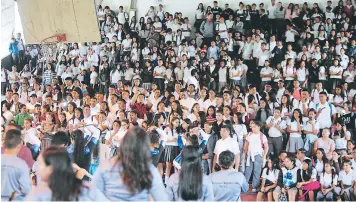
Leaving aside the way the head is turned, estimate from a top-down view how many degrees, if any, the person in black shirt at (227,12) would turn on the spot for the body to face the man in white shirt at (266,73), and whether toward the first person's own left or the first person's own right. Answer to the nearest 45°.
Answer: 0° — they already face them

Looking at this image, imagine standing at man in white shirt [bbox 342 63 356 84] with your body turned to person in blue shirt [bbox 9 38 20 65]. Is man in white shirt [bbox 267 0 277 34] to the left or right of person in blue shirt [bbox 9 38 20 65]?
right

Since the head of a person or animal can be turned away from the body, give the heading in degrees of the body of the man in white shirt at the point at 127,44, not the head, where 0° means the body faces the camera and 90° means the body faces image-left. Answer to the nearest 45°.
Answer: approximately 0°

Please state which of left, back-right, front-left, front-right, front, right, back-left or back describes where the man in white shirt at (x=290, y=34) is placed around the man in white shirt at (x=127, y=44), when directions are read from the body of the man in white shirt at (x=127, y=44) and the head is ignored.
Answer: left

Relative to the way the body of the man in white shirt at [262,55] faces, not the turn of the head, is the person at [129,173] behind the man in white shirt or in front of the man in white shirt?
in front

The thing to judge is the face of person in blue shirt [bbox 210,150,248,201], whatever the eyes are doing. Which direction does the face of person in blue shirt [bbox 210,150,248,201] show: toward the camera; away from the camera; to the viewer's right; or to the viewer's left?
away from the camera

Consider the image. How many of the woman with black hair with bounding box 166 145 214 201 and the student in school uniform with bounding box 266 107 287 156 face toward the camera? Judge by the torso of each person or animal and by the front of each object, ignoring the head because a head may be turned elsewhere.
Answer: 1

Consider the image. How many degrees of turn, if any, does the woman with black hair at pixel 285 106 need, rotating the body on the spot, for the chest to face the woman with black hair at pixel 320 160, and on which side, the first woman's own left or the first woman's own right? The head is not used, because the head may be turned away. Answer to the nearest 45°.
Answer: approximately 45° to the first woman's own left

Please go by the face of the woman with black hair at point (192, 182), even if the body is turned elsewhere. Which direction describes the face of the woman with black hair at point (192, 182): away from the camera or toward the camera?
away from the camera

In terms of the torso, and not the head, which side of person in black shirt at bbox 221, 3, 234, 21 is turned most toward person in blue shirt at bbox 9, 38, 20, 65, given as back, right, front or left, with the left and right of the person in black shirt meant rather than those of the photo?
right

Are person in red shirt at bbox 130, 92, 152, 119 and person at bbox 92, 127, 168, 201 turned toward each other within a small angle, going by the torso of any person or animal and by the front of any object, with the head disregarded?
yes

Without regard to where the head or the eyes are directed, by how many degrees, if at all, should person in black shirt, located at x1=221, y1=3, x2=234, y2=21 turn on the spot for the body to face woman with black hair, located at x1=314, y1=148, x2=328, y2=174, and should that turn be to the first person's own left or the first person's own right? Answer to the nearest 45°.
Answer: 0° — they already face them

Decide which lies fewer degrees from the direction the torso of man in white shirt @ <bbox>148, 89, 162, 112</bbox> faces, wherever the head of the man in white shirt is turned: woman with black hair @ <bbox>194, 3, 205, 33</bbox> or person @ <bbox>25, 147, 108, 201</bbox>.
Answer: the person
